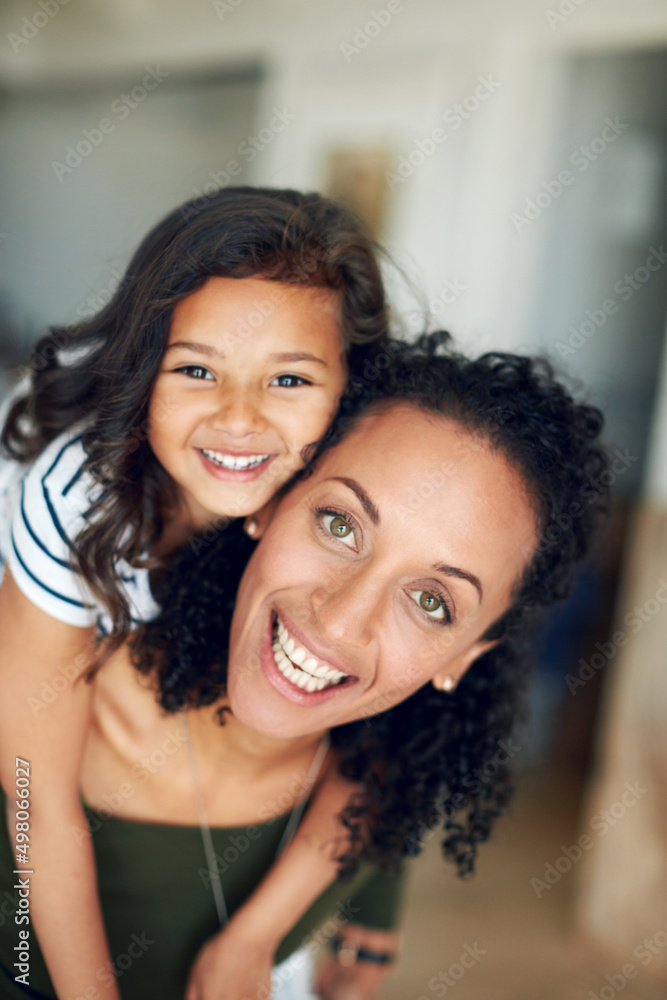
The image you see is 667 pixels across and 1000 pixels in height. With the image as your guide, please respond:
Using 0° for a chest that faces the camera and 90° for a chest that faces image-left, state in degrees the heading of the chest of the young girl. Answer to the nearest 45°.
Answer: approximately 0°

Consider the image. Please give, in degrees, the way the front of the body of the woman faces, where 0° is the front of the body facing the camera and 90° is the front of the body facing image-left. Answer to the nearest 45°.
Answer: approximately 0°
